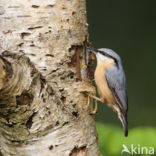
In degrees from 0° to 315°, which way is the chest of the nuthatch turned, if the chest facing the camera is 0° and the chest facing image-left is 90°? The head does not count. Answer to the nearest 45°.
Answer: approximately 90°
